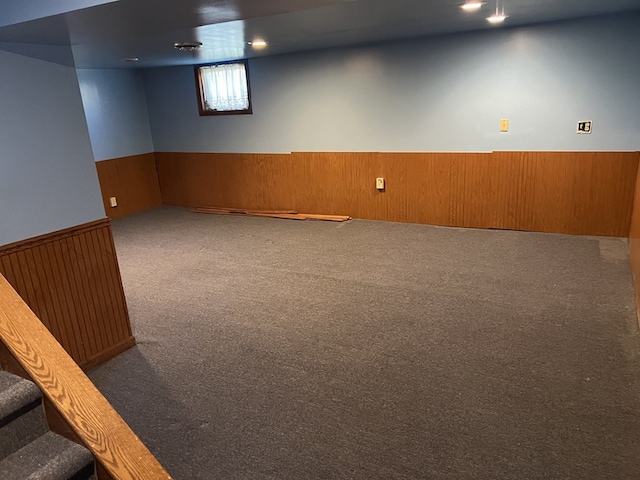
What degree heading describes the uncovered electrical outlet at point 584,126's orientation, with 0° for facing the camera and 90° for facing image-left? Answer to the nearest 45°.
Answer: approximately 0°

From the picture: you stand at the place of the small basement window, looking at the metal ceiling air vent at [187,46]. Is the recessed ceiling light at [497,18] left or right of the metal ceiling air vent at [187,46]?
left

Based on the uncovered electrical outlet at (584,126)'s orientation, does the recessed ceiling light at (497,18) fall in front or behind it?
in front

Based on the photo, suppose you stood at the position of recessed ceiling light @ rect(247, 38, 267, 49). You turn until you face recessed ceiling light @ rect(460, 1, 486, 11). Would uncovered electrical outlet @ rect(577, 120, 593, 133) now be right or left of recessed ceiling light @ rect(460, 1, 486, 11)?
left

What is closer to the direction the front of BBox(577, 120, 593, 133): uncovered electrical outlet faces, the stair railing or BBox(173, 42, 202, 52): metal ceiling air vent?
the stair railing

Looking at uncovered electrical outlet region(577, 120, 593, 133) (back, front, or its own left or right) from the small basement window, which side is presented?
right

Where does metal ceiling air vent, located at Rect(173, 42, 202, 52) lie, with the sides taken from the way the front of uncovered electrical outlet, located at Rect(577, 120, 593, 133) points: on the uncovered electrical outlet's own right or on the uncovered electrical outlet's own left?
on the uncovered electrical outlet's own right

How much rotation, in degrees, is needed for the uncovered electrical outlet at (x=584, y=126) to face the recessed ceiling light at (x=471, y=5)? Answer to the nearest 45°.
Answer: approximately 45° to its right

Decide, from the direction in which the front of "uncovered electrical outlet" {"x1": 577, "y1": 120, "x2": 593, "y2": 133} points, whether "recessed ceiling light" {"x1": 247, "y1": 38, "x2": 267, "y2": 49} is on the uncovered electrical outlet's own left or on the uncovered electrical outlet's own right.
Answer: on the uncovered electrical outlet's own right
